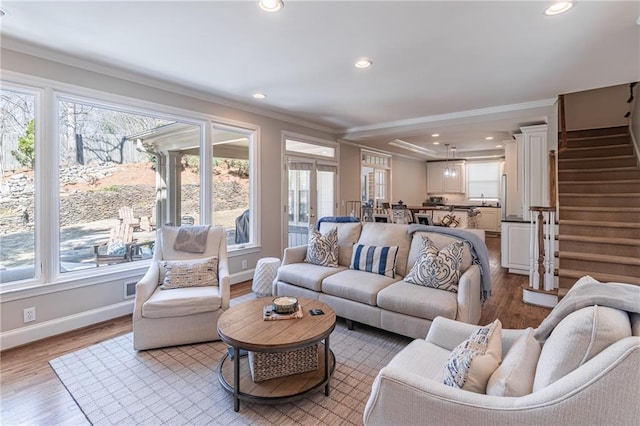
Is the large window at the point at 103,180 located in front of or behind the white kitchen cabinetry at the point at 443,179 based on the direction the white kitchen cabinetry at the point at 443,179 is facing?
in front

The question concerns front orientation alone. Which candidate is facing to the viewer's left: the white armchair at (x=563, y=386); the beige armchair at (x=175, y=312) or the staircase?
the white armchair

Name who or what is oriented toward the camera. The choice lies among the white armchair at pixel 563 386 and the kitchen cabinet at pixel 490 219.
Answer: the kitchen cabinet

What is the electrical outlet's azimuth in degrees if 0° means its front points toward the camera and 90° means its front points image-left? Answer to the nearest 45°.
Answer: approximately 315°

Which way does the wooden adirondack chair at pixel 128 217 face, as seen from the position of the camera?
facing the viewer and to the right of the viewer

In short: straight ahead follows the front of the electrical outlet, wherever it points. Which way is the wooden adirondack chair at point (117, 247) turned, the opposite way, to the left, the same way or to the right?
to the right

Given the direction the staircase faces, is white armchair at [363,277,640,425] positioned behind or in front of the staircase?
in front

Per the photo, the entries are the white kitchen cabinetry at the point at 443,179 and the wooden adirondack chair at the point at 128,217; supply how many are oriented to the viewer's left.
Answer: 0

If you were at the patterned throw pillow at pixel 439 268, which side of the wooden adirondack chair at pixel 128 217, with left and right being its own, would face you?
front

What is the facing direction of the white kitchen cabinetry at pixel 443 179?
toward the camera

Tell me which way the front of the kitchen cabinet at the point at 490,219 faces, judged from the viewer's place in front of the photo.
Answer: facing the viewer

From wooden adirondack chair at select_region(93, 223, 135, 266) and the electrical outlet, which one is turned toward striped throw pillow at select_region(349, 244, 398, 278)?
the electrical outlet

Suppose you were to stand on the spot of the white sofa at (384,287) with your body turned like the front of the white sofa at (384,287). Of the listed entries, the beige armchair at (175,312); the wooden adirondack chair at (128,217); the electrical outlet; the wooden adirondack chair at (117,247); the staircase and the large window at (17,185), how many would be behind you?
1

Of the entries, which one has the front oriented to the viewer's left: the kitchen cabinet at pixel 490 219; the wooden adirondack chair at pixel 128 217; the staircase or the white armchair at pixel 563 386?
the white armchair

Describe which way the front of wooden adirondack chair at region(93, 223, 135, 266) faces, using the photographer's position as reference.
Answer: facing the viewer and to the left of the viewer

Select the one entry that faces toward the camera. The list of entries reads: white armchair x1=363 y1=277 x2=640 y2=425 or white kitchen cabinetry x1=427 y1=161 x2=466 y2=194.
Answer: the white kitchen cabinetry
